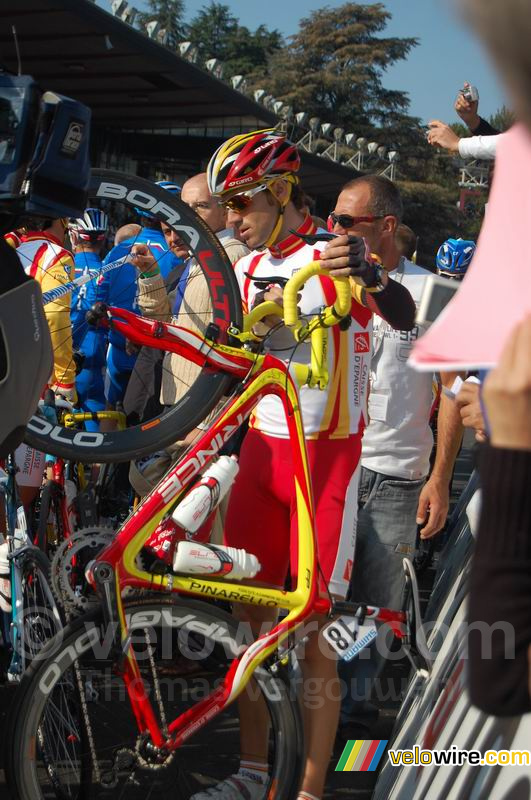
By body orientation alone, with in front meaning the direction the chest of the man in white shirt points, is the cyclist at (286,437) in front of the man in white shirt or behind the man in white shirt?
in front

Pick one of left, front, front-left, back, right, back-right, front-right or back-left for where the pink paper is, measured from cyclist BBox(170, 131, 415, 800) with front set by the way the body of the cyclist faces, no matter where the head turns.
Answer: front-left

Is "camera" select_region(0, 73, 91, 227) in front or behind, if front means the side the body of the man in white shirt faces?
in front

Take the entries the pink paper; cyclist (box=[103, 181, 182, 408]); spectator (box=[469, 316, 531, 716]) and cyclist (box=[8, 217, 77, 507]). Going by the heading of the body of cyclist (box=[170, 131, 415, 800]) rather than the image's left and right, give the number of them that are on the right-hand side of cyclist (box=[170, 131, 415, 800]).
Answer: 2

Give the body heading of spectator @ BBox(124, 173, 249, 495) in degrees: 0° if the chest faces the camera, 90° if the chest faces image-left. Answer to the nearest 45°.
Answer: approximately 45°

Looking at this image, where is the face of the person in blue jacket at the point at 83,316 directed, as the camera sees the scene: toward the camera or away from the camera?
away from the camera

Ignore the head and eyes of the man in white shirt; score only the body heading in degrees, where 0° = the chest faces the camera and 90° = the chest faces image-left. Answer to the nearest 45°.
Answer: approximately 45°

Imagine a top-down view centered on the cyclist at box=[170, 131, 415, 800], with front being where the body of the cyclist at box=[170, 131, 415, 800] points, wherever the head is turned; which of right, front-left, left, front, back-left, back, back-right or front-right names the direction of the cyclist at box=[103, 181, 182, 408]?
right

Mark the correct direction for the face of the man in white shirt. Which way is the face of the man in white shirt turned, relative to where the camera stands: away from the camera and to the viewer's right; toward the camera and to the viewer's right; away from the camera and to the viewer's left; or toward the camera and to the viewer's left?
toward the camera and to the viewer's left
